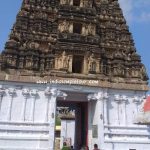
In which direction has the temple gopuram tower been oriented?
toward the camera
